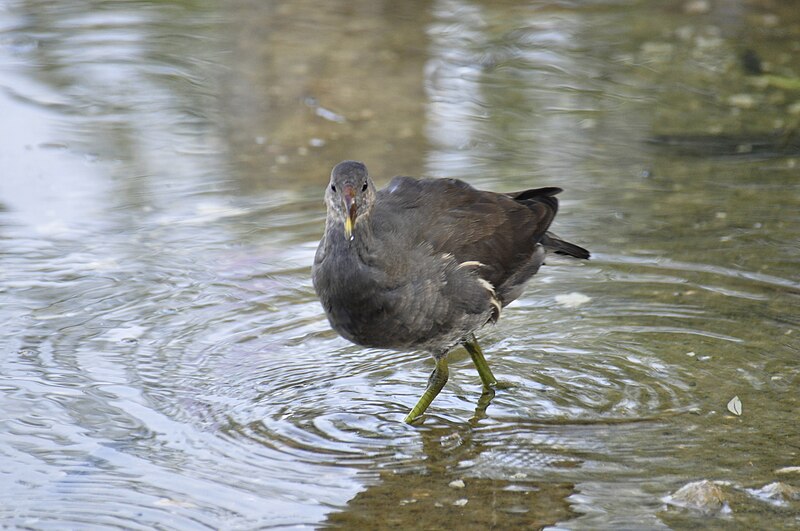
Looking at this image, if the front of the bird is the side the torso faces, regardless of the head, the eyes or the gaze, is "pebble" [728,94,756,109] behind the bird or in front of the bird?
behind

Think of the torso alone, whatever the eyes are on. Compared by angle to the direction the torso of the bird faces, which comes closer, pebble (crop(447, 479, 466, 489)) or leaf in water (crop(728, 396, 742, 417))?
the pebble

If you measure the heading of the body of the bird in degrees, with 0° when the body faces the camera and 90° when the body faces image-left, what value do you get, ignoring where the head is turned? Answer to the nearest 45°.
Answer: approximately 45°

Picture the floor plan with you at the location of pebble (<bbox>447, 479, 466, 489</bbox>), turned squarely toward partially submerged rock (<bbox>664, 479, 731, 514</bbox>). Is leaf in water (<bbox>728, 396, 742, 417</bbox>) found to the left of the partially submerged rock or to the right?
left

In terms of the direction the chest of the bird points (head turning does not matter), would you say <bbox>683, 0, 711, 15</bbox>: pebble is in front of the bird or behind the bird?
behind

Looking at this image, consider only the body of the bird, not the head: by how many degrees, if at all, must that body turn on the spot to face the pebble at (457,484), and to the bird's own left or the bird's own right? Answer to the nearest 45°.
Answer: approximately 45° to the bird's own left
